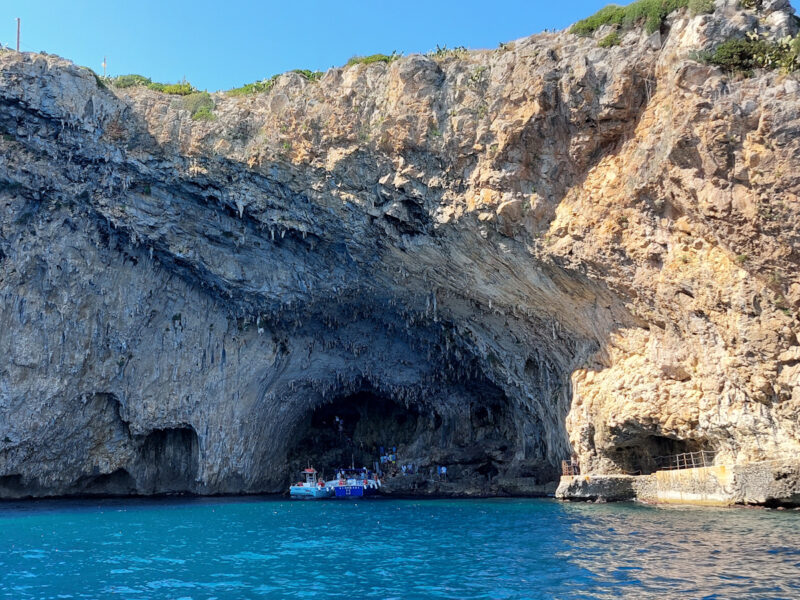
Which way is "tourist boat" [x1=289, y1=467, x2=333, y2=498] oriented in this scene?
to the viewer's left

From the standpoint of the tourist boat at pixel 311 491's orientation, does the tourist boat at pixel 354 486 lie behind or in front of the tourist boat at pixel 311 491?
behind
